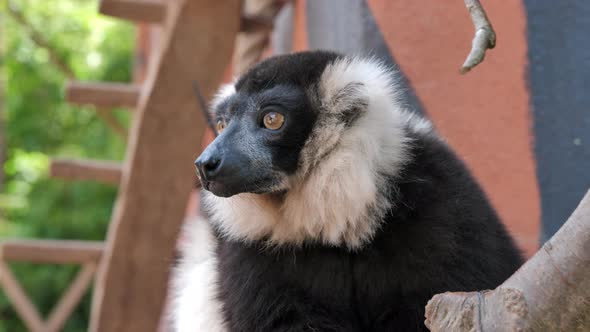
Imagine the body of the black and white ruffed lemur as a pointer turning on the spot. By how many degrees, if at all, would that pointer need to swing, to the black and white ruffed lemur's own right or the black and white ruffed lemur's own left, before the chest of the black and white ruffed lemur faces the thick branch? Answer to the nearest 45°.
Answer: approximately 90° to the black and white ruffed lemur's own left

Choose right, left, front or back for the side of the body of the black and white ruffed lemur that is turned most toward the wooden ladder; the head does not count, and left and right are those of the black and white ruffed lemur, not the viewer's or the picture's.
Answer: right

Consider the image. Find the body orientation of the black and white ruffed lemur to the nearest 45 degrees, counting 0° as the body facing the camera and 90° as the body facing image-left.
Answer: approximately 45°
